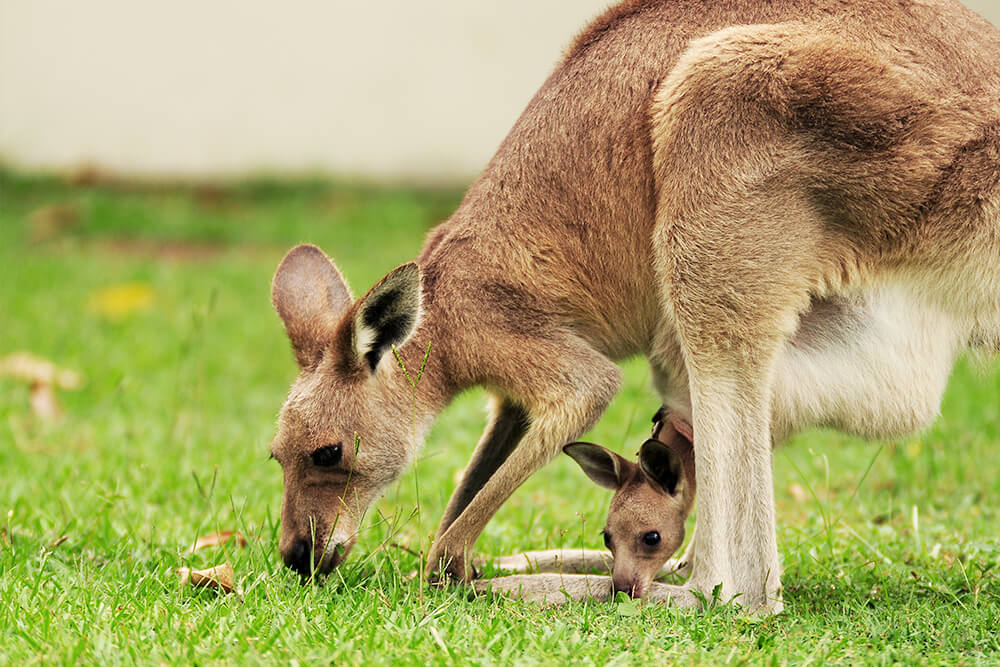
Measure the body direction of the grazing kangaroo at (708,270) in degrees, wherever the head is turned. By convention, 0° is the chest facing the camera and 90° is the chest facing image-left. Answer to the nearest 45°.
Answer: approximately 90°

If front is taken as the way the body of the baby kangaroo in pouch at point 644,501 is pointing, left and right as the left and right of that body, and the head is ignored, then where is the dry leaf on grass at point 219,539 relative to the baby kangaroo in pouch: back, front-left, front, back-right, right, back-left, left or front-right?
front-right

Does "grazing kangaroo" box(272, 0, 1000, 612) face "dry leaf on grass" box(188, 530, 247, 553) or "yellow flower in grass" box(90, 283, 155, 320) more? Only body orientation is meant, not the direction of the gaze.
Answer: the dry leaf on grass

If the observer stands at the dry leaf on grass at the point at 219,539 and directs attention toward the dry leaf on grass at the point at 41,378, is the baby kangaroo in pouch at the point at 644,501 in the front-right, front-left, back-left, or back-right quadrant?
back-right

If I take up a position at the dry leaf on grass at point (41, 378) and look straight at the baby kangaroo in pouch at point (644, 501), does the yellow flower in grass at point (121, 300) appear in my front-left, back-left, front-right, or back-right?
back-left

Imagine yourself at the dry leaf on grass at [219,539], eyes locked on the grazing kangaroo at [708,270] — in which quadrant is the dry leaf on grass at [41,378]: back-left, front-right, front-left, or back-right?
back-left

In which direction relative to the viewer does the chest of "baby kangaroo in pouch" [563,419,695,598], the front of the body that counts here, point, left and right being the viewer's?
facing the viewer and to the left of the viewer

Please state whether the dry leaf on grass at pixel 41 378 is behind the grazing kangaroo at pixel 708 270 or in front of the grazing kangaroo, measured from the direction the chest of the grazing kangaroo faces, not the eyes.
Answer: in front

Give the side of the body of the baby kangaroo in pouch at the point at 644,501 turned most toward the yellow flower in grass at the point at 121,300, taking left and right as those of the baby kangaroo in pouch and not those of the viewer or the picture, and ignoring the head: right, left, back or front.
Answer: right

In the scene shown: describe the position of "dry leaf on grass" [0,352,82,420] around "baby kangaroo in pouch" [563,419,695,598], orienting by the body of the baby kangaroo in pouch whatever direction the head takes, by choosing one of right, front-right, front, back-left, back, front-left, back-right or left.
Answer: right

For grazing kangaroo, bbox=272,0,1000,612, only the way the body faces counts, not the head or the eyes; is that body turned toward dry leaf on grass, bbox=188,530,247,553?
yes

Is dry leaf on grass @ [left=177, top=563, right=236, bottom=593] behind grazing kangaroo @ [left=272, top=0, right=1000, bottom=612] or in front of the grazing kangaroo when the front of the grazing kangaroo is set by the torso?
in front
